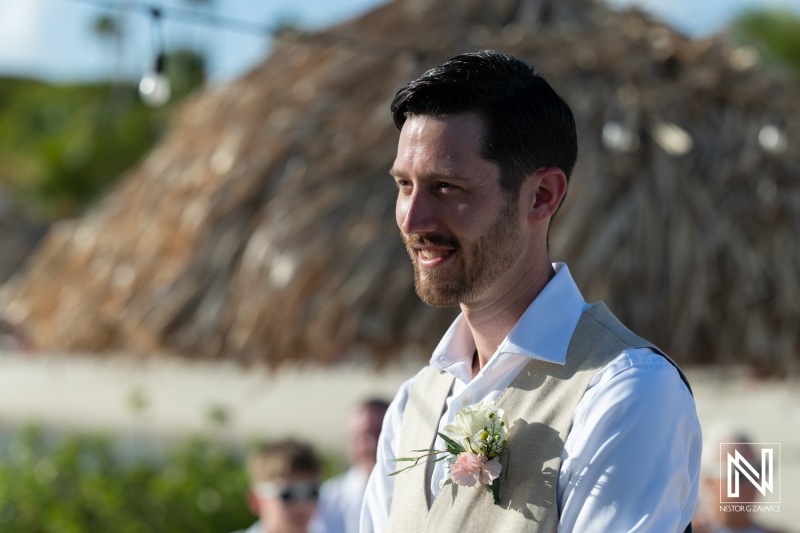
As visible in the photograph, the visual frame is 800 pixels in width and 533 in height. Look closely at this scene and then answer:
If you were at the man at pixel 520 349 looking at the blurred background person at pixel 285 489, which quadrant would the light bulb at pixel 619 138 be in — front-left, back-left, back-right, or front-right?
front-right

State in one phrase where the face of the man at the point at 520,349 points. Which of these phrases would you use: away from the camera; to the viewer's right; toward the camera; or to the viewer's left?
to the viewer's left

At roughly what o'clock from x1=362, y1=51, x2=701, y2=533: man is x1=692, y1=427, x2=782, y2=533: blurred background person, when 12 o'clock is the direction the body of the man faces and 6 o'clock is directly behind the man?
The blurred background person is roughly at 5 o'clock from the man.

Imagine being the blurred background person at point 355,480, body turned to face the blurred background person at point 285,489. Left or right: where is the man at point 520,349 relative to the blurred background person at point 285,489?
left

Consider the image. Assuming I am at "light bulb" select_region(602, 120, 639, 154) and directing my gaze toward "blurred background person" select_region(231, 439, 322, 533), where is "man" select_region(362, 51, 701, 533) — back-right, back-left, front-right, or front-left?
front-left

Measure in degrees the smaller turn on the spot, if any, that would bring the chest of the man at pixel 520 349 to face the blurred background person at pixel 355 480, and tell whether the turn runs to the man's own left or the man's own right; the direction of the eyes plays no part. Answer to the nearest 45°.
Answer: approximately 135° to the man's own right

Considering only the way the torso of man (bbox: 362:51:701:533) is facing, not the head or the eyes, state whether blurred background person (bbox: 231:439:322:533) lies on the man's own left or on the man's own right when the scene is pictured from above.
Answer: on the man's own right

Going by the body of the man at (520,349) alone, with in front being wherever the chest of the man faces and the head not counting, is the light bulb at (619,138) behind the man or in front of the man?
behind

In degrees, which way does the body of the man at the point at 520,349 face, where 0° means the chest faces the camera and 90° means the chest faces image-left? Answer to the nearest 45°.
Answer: approximately 45°
